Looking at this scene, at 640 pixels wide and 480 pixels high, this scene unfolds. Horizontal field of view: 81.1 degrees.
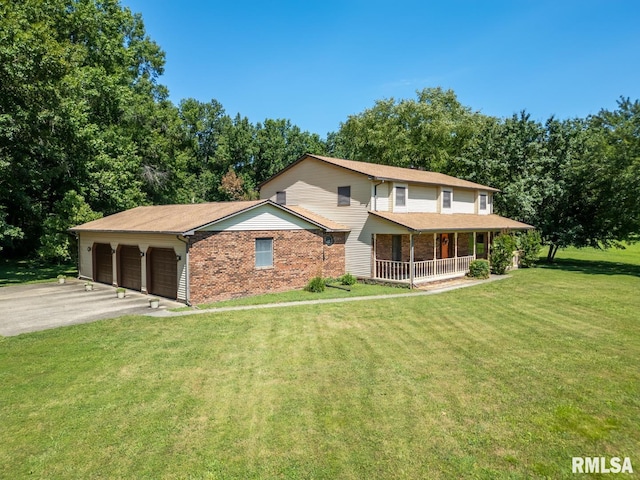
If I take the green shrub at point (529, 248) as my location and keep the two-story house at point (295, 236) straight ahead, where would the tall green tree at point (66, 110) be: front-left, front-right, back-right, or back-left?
front-right

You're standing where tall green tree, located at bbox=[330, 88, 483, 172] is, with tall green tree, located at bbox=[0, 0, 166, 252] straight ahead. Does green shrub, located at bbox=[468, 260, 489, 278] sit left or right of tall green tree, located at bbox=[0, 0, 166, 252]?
left

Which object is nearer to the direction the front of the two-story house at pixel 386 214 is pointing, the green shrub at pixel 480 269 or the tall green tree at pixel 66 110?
the green shrub

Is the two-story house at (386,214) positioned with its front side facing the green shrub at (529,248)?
no

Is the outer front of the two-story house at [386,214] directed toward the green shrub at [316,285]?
no

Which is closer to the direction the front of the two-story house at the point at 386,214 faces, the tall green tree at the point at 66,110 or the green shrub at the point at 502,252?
the green shrub

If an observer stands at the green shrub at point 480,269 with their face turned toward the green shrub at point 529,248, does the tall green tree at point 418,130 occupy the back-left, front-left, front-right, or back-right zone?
front-left

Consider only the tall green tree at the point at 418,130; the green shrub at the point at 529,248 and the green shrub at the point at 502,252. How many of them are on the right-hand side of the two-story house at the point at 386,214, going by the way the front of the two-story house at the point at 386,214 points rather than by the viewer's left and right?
0

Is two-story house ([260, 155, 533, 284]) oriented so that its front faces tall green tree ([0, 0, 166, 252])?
no

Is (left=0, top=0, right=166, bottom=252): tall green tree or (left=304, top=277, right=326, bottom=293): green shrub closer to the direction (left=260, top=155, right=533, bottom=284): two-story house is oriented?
the green shrub

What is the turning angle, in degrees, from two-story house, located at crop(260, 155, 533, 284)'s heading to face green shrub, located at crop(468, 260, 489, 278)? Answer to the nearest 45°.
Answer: approximately 45° to its left

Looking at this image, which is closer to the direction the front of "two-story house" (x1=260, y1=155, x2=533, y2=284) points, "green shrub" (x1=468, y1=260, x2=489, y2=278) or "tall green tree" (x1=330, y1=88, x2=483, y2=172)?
the green shrub

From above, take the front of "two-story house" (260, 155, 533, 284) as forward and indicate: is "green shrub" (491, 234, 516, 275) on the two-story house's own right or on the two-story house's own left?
on the two-story house's own left

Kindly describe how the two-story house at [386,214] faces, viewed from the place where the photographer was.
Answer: facing the viewer and to the right of the viewer

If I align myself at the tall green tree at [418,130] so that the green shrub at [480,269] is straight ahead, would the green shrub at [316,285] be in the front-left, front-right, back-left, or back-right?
front-right
